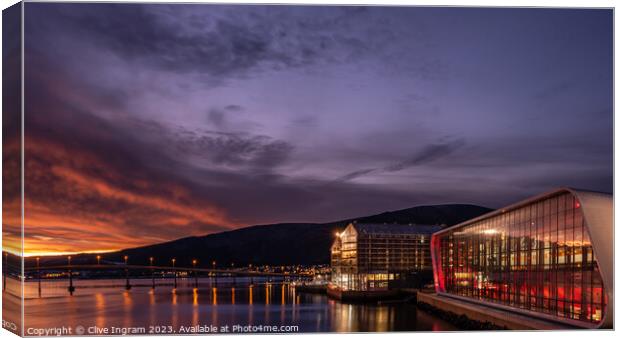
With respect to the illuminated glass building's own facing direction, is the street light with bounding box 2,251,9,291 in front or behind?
in front

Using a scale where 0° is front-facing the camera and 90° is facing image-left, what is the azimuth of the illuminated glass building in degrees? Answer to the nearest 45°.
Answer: approximately 45°
